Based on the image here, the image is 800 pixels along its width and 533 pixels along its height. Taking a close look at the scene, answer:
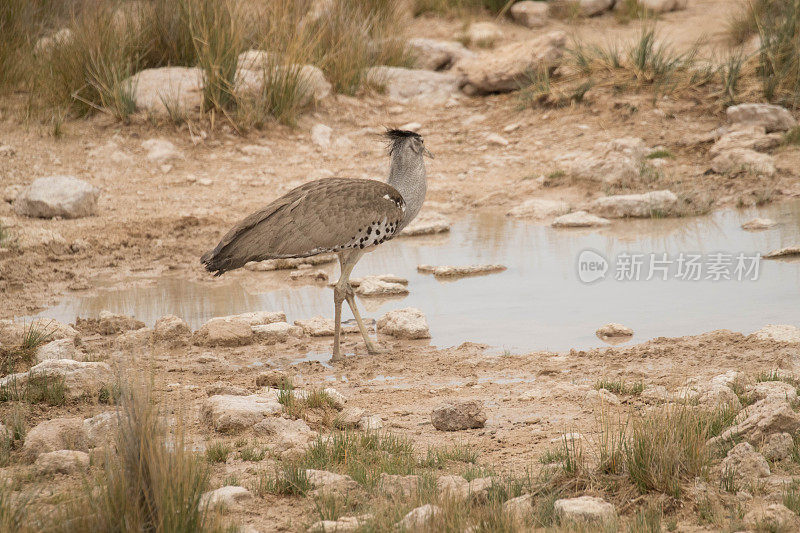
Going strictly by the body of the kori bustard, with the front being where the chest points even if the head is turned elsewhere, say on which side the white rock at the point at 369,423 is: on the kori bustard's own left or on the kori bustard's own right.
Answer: on the kori bustard's own right

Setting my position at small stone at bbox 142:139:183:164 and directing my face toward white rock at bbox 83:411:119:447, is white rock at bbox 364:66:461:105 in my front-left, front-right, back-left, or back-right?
back-left

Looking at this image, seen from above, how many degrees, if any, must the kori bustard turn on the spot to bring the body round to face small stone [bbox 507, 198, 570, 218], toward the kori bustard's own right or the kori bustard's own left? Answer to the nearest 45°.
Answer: approximately 45° to the kori bustard's own left

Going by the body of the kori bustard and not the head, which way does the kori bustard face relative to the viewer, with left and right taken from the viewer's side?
facing to the right of the viewer

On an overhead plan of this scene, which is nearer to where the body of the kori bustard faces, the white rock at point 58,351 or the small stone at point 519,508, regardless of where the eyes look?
the small stone

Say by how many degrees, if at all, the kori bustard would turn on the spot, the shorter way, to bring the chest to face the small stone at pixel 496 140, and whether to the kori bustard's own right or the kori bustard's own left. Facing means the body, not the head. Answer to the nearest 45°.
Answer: approximately 90° to the kori bustard's own left

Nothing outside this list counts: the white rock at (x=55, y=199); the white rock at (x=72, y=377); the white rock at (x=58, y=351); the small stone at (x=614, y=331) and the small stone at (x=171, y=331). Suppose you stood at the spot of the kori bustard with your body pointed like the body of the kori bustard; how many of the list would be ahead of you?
1

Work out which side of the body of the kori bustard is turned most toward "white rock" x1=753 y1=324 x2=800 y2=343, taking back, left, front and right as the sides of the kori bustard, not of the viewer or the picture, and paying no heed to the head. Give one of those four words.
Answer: front

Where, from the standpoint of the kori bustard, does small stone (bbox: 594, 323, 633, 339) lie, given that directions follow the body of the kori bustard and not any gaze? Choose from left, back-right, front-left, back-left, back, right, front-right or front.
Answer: front

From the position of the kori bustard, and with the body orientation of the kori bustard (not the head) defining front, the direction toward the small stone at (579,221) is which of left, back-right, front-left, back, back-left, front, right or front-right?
front-left

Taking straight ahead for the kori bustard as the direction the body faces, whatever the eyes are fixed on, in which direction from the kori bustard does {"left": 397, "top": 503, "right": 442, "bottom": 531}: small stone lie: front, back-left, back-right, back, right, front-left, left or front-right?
right

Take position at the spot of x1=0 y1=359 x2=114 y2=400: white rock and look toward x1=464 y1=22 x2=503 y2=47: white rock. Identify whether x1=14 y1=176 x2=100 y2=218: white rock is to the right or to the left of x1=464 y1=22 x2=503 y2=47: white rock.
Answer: left

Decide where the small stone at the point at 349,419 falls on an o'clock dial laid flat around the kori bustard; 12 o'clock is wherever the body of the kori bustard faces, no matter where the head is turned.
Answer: The small stone is roughly at 3 o'clock from the kori bustard.

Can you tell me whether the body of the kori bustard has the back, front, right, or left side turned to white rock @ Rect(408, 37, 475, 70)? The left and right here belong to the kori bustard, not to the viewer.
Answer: left

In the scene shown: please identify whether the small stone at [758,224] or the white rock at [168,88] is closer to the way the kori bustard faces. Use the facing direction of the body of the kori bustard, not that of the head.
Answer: the small stone

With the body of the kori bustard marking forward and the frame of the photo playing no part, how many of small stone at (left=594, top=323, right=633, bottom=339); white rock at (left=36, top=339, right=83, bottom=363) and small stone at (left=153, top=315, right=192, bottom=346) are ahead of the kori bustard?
1
